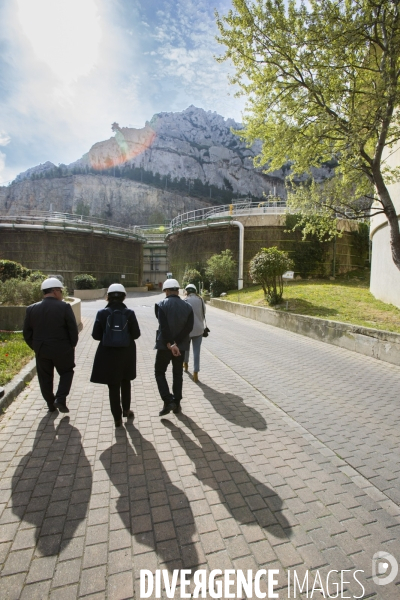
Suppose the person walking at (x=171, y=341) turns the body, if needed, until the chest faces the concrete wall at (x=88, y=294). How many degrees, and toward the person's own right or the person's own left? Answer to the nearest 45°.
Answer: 0° — they already face it

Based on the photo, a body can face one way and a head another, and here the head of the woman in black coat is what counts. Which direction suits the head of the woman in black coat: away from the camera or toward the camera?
away from the camera

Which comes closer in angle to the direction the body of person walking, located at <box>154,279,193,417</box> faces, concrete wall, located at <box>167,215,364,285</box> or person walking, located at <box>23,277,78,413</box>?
the concrete wall

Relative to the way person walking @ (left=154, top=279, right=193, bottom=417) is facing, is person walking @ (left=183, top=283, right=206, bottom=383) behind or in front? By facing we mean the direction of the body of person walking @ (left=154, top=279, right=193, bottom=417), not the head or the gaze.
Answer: in front

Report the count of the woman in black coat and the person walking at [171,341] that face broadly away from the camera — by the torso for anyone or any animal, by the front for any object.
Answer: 2

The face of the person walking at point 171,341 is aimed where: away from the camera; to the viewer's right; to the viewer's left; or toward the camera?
away from the camera

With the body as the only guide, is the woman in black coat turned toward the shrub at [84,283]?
yes

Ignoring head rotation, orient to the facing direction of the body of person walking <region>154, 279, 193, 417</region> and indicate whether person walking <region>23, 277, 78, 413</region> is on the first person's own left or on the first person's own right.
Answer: on the first person's own left

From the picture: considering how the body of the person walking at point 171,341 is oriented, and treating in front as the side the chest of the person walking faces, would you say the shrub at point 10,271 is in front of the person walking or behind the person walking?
in front

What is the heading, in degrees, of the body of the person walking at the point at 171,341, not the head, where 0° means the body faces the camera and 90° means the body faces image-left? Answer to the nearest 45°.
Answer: approximately 180°

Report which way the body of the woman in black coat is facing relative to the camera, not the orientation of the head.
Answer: away from the camera
